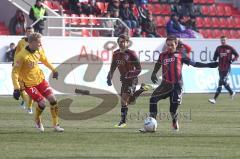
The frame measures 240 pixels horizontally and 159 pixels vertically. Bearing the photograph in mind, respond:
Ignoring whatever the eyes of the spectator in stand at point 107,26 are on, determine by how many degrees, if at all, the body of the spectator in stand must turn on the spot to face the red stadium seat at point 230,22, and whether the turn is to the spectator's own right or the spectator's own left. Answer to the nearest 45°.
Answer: approximately 135° to the spectator's own left

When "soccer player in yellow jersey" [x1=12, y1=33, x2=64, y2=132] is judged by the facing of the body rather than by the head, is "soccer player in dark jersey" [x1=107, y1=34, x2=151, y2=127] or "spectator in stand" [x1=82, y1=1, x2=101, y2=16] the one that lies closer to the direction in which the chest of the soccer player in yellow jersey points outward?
the soccer player in dark jersey

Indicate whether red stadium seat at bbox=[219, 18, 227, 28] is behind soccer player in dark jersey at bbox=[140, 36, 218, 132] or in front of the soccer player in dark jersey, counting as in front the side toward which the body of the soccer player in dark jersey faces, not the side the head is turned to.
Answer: behind

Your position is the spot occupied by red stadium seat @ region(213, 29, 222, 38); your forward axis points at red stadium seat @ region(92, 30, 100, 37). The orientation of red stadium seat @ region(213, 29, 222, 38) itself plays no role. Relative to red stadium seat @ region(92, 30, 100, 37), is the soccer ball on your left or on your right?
left

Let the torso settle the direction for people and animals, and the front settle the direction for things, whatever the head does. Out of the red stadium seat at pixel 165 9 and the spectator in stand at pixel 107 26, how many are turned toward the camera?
2

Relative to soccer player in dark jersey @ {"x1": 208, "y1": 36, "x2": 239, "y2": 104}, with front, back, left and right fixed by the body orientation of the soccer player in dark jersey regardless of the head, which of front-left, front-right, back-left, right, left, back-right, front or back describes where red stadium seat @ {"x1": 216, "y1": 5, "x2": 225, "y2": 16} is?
back-right

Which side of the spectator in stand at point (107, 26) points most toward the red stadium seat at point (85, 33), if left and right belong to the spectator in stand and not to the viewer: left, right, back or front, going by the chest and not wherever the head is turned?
right

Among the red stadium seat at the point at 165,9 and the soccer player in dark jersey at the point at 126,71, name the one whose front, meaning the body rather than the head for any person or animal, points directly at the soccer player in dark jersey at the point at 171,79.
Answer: the red stadium seat
